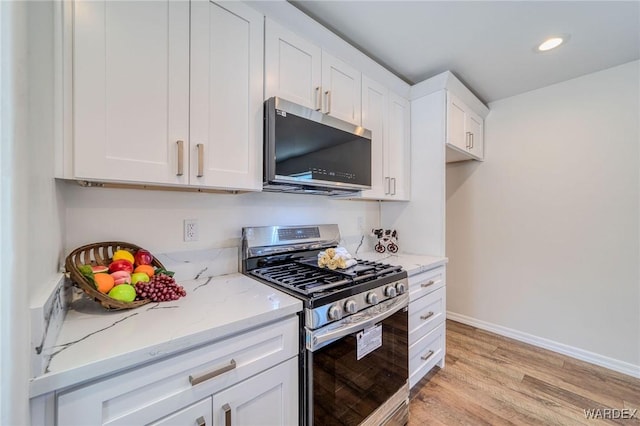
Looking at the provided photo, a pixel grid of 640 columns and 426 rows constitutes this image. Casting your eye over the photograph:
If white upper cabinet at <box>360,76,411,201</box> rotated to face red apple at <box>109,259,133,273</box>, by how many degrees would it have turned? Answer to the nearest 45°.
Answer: approximately 90° to its right

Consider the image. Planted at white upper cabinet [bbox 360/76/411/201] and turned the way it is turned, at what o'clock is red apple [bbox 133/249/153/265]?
The red apple is roughly at 3 o'clock from the white upper cabinet.

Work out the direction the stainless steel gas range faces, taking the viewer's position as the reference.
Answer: facing the viewer and to the right of the viewer

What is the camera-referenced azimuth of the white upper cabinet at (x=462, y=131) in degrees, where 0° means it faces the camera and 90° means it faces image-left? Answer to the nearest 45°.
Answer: approximately 315°

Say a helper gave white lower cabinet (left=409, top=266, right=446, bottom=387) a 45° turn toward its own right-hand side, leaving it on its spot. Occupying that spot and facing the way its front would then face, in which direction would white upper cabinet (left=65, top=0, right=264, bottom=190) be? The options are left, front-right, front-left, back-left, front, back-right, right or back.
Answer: front-right

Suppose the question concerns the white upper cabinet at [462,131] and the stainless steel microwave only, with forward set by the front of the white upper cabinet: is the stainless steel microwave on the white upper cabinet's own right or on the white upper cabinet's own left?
on the white upper cabinet's own right

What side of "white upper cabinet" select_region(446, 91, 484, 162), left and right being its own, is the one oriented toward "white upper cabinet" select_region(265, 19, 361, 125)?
right

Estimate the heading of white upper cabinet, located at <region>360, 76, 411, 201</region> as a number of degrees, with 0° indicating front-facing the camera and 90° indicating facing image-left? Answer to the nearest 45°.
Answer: approximately 315°
